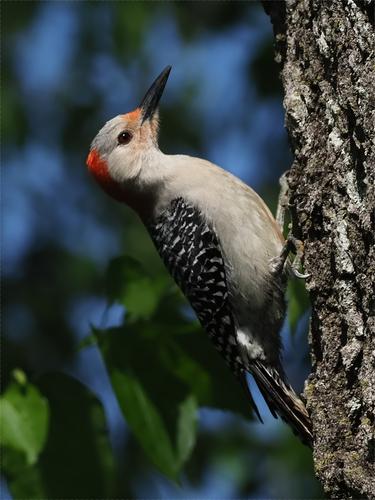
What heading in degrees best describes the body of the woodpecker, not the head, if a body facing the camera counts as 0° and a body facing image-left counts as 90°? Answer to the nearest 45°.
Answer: approximately 270°

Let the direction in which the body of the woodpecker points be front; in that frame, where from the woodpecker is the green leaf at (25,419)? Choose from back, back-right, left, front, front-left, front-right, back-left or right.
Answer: back-right

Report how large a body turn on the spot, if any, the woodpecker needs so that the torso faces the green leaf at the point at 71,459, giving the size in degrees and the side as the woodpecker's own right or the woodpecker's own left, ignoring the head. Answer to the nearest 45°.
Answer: approximately 135° to the woodpecker's own right
